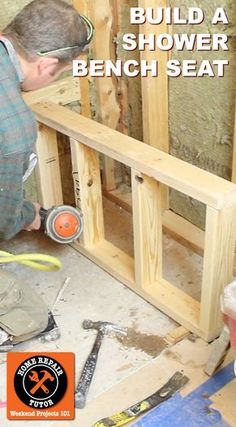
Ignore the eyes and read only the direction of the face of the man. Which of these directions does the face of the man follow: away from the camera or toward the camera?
away from the camera

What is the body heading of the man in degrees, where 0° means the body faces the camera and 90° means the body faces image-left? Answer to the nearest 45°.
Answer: approximately 270°
